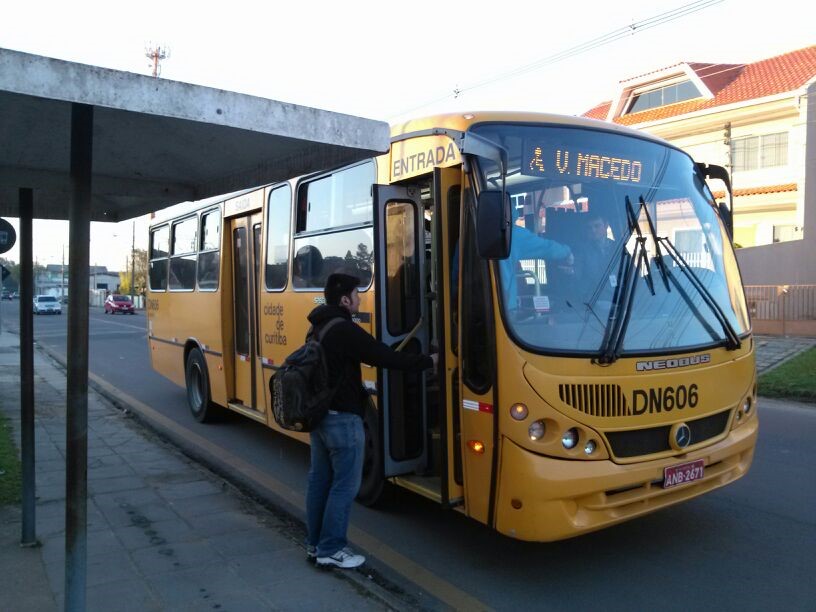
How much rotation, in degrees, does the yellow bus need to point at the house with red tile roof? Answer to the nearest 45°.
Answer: approximately 90° to its left

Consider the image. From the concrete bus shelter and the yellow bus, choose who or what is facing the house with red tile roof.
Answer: the concrete bus shelter

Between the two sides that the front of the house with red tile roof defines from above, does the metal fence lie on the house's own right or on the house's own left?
on the house's own left

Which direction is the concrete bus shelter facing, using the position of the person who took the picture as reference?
facing away from the viewer and to the right of the viewer

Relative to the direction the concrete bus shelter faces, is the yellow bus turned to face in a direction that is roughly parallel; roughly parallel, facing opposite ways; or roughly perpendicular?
roughly perpendicular

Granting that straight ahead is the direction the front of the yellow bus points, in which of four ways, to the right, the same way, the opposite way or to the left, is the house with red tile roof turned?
to the right

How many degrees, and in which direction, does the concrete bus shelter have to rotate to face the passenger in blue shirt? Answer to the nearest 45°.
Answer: approximately 45° to its right

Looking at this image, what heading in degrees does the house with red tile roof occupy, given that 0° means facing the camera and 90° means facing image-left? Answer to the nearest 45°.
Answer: approximately 45°

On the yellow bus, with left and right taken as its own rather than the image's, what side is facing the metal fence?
left
